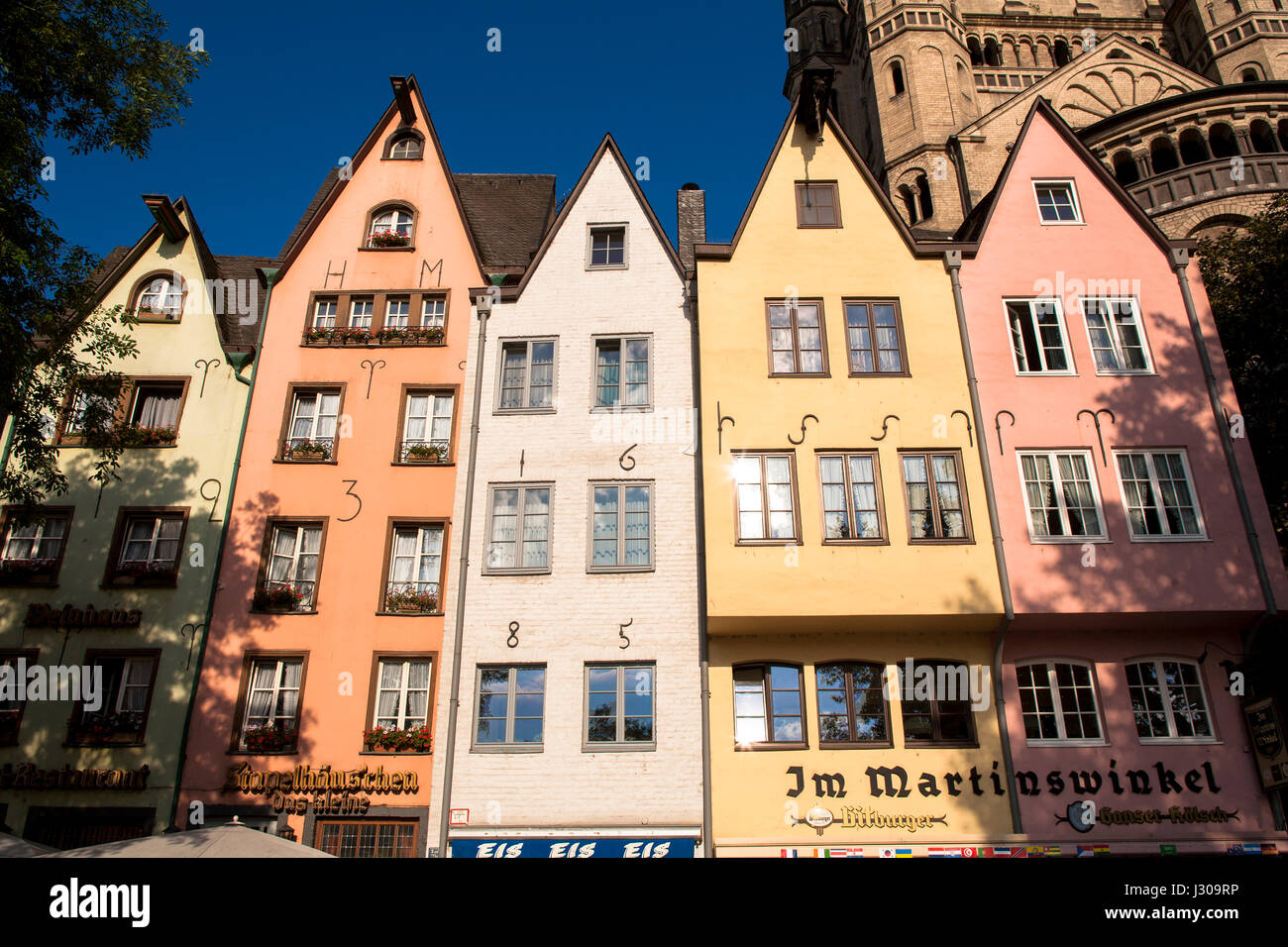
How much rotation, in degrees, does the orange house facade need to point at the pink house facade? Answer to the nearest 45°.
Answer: approximately 45° to its left

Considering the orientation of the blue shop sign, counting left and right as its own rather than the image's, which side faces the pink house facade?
left

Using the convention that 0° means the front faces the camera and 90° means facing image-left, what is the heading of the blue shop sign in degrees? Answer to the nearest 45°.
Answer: approximately 0°

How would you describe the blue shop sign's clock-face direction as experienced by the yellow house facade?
The blue shop sign is roughly at 3 o'clock from the yellow house facade.

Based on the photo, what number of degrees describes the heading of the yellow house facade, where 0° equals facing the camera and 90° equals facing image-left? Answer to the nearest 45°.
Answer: approximately 0°

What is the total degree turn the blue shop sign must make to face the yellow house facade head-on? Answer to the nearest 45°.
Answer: approximately 90° to its left
